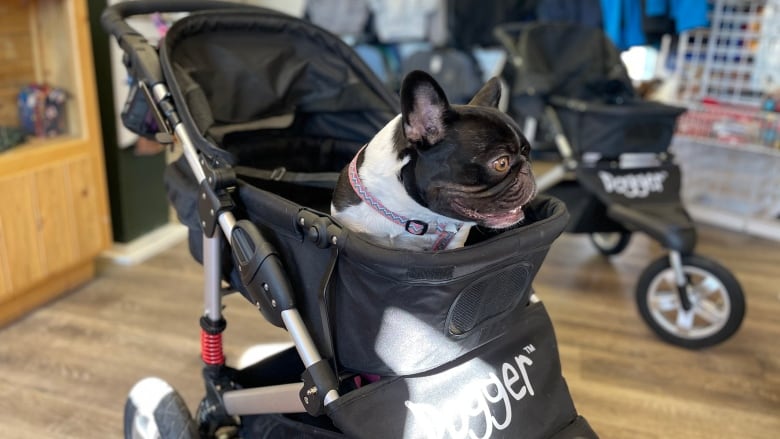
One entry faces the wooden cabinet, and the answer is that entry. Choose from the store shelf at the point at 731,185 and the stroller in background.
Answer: the store shelf

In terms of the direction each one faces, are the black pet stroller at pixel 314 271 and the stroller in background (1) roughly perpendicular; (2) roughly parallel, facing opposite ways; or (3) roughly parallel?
roughly parallel

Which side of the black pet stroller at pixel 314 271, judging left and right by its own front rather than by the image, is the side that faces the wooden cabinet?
back

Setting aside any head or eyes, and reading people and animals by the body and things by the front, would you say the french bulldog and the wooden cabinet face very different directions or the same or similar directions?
same or similar directions

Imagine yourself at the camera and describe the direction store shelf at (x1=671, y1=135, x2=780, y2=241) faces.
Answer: facing the viewer and to the left of the viewer

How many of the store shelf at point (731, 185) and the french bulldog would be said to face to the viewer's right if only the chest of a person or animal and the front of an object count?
1

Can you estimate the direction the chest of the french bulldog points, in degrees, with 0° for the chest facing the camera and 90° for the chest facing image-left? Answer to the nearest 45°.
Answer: approximately 270°

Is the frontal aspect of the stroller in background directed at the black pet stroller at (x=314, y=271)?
no

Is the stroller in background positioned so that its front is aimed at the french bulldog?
no

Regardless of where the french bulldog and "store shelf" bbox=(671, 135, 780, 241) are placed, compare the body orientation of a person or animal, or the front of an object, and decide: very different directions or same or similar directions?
very different directions

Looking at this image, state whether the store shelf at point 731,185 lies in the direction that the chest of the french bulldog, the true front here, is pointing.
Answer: no

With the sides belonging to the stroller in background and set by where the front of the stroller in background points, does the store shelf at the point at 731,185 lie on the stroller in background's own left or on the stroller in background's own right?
on the stroller in background's own left

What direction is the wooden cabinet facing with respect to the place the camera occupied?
facing the viewer and to the right of the viewer

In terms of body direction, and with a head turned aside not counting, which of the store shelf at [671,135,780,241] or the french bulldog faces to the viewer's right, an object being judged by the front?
the french bulldog

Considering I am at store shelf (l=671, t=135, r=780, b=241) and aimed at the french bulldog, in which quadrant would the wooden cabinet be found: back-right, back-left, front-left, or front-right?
front-right

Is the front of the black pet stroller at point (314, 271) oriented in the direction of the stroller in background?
no

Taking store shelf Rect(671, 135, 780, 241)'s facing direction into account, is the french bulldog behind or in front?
in front
